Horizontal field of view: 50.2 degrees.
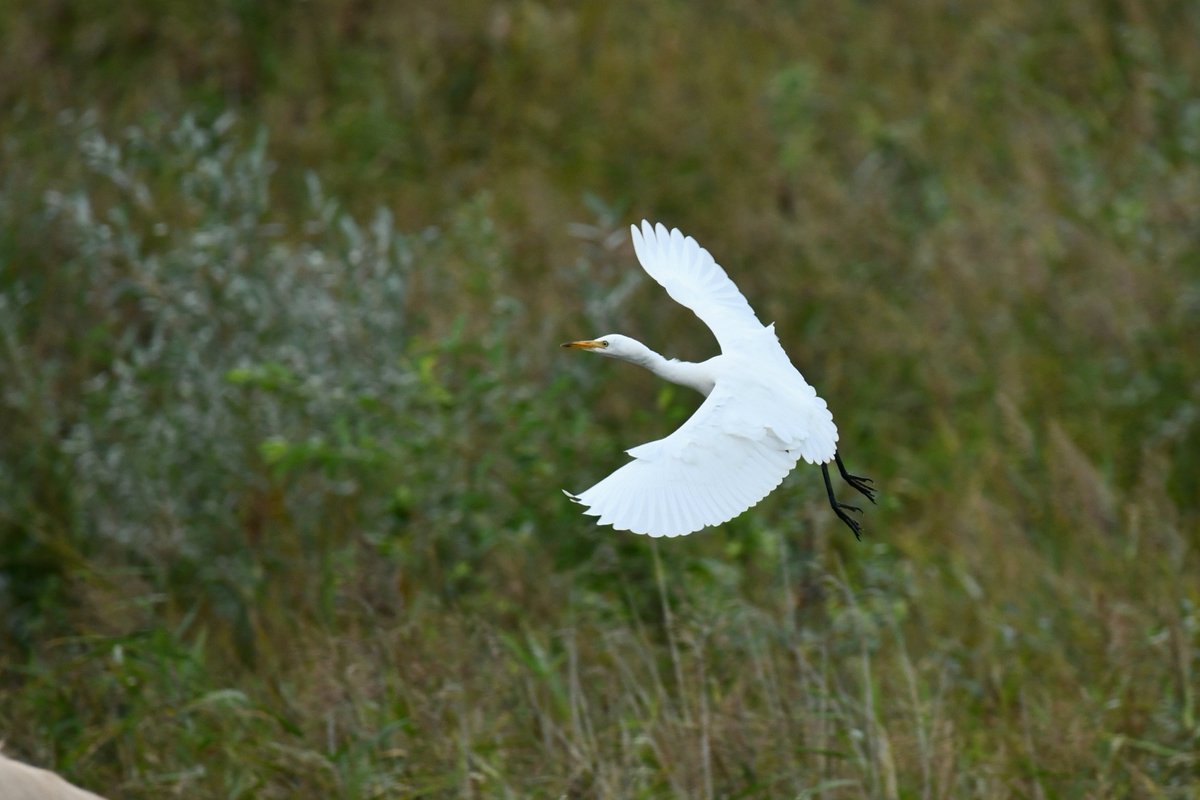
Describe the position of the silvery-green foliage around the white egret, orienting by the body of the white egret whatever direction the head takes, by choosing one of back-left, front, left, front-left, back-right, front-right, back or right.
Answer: front-right

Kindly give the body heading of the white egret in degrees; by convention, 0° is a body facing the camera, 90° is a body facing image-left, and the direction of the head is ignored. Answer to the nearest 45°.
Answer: approximately 90°
